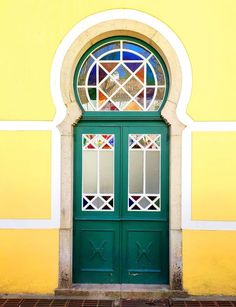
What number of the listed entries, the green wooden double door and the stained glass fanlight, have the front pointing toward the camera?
2

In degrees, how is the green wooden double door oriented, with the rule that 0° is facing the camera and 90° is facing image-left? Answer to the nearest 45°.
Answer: approximately 0°

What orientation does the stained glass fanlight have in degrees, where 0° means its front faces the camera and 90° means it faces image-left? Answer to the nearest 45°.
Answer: approximately 0°
